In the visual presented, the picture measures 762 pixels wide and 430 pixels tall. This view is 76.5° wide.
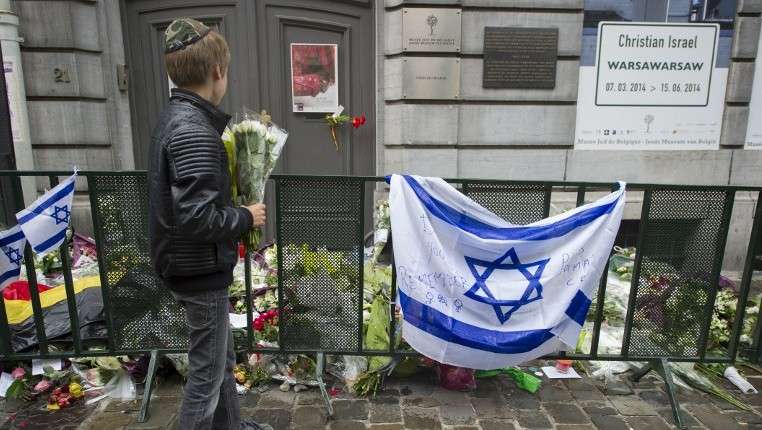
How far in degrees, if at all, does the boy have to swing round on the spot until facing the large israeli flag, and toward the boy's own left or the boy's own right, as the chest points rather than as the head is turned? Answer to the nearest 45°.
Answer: approximately 45° to the boy's own right

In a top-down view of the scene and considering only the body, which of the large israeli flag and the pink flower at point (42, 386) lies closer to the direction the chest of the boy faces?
the large israeli flag

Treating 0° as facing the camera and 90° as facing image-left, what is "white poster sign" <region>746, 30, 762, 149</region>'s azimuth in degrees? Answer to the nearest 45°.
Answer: approximately 0°

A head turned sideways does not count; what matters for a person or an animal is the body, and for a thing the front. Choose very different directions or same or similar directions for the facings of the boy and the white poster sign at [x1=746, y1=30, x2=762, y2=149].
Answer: very different directions

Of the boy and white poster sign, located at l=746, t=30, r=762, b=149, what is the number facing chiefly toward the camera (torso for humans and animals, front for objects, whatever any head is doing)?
1

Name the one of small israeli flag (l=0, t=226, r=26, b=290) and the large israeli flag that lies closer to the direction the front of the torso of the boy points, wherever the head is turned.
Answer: the large israeli flag

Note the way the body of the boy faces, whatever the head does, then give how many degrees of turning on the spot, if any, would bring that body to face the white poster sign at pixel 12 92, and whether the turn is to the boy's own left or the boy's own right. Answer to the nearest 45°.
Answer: approximately 90° to the boy's own left

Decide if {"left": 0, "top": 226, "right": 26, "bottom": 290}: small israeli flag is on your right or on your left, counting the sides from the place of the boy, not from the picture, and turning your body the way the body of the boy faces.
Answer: on your left

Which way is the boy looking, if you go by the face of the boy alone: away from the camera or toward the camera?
away from the camera
